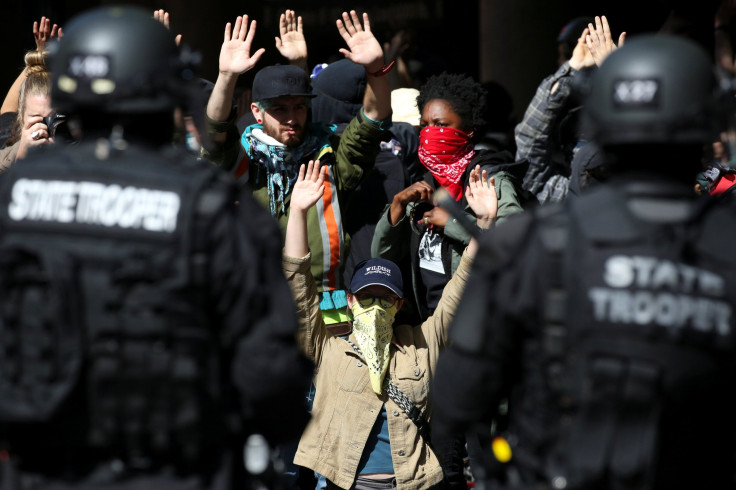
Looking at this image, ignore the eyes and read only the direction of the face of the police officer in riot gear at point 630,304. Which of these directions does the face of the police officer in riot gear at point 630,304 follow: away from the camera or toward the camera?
away from the camera

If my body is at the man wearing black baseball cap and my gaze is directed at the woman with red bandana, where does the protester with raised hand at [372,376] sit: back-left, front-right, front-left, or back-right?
front-right

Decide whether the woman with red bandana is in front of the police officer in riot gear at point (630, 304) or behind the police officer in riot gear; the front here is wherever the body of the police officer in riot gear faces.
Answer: in front

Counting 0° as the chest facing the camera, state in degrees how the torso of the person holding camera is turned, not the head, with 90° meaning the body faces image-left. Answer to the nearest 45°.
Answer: approximately 315°

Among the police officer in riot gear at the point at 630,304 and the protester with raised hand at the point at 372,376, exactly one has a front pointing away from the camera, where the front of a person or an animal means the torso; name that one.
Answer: the police officer in riot gear

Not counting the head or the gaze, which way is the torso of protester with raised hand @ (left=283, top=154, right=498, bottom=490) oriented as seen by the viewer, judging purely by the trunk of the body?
toward the camera

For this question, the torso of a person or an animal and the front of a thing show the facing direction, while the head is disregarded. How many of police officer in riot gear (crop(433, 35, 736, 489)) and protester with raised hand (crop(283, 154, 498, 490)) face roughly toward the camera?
1

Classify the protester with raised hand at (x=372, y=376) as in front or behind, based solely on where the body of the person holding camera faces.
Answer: in front

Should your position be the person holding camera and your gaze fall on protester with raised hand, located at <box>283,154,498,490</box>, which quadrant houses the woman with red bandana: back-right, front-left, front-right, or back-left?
front-left

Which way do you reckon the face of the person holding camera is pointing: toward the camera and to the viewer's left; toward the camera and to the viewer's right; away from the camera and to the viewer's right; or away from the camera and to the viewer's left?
toward the camera and to the viewer's right

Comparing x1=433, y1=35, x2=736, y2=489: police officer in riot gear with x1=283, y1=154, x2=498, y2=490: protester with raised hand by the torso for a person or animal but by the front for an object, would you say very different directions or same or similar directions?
very different directions

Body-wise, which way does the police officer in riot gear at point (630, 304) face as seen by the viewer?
away from the camera
